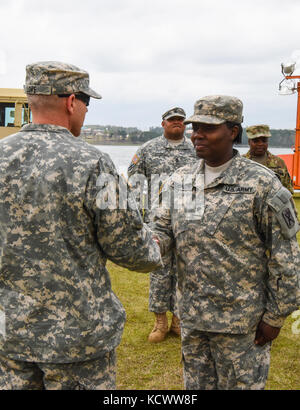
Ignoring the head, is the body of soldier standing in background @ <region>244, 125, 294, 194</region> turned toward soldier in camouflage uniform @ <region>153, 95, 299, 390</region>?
yes

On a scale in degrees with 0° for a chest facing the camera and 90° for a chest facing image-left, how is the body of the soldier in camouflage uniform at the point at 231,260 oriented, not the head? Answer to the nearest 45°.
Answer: approximately 45°

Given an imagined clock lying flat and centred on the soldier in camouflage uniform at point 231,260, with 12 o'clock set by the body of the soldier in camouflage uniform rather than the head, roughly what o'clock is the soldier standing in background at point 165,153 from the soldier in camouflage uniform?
The soldier standing in background is roughly at 4 o'clock from the soldier in camouflage uniform.

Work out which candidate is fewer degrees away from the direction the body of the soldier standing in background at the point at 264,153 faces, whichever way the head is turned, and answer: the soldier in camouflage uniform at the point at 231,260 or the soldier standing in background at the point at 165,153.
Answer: the soldier in camouflage uniform

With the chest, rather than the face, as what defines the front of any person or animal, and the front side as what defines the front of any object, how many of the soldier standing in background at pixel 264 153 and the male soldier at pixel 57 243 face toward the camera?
1

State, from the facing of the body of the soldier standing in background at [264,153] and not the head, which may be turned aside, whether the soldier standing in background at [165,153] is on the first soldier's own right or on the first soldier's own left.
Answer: on the first soldier's own right

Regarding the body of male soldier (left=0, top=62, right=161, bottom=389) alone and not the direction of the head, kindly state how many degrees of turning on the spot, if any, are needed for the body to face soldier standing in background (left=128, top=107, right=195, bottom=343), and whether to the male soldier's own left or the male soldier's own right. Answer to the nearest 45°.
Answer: approximately 45° to the male soldier's own left

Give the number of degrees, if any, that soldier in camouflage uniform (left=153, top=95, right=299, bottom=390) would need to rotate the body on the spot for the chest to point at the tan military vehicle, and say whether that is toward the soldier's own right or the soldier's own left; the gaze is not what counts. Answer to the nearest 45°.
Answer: approximately 90° to the soldier's own right

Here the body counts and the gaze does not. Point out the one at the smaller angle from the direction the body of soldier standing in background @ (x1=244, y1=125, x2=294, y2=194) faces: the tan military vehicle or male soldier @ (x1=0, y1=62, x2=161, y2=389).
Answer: the male soldier

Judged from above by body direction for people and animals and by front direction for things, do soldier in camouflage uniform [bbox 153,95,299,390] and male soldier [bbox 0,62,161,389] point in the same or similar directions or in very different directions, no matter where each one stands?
very different directions

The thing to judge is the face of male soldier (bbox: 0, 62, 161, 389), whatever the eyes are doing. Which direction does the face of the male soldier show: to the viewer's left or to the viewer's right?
to the viewer's right

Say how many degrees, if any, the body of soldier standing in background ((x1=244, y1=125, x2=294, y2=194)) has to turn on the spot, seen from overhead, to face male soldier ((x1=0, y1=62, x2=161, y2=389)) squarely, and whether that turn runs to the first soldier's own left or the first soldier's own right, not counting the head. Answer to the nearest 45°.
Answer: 0° — they already face them

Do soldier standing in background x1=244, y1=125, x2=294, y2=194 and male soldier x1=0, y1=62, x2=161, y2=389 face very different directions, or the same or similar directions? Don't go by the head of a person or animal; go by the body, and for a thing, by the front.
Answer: very different directions

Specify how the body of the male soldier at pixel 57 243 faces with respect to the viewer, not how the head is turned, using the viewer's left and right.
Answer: facing away from the viewer and to the right of the viewer

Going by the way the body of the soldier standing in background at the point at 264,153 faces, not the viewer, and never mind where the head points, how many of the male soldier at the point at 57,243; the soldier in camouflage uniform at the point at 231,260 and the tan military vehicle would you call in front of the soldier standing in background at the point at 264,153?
2
